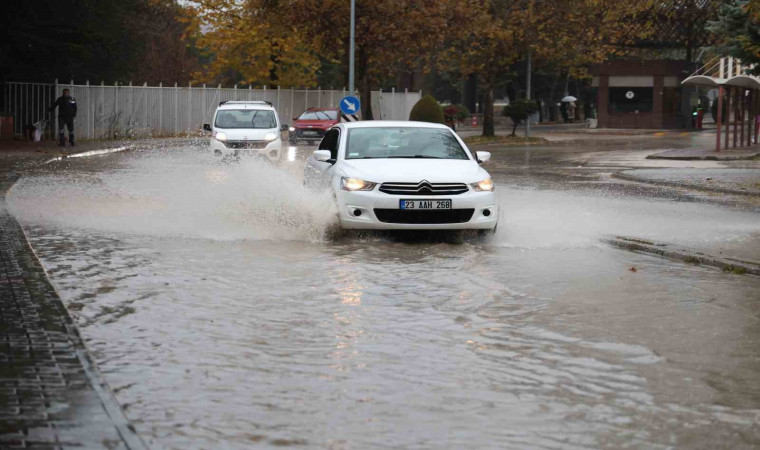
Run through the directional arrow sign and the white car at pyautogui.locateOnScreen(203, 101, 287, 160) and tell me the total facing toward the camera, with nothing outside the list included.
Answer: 2

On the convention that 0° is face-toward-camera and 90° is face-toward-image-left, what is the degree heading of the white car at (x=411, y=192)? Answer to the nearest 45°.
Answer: approximately 0°

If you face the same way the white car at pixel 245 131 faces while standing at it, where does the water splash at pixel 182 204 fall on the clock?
The water splash is roughly at 12 o'clock from the white car.

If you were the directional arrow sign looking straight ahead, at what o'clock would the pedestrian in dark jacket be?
The pedestrian in dark jacket is roughly at 3 o'clock from the directional arrow sign.

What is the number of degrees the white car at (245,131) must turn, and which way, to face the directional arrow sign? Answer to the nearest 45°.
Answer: approximately 180°

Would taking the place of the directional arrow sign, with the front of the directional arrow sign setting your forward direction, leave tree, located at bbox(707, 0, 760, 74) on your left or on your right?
on your left

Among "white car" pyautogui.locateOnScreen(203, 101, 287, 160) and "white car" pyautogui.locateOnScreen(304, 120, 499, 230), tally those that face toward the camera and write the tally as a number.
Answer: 2

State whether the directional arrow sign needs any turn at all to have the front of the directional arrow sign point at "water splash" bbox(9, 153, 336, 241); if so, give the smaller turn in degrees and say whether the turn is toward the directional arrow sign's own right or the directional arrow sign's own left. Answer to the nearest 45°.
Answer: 0° — it already faces it

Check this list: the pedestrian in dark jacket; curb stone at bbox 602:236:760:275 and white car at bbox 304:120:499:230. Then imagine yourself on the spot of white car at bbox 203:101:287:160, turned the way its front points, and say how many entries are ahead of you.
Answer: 2

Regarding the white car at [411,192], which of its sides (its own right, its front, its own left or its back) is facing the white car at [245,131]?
back

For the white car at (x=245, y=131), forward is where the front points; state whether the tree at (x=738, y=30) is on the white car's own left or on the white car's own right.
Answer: on the white car's own left

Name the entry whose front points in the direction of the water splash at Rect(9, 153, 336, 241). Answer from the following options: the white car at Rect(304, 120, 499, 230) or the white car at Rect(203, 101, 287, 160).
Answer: the white car at Rect(203, 101, 287, 160)
